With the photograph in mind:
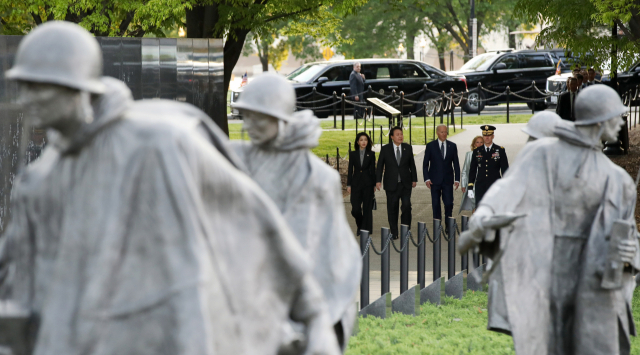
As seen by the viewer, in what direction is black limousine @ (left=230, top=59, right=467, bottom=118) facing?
to the viewer's left

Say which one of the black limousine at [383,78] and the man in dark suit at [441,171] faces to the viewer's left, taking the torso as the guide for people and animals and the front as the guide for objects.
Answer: the black limousine

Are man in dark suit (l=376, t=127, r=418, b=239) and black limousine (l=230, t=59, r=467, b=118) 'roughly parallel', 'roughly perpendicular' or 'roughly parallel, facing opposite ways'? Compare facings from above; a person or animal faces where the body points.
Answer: roughly perpendicular

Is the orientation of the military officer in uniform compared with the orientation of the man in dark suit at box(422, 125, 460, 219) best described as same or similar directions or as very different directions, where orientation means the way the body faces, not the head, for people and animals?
same or similar directions

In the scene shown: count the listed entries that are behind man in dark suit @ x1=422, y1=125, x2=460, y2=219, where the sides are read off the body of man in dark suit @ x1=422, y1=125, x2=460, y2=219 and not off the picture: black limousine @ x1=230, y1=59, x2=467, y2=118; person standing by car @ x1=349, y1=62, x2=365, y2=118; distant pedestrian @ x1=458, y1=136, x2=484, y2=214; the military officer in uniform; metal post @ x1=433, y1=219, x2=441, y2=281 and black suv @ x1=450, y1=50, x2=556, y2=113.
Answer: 3

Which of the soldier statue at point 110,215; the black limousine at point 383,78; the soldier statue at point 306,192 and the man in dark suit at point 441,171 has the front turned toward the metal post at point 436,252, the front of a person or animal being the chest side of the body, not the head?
the man in dark suit

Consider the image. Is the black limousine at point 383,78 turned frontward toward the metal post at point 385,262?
no

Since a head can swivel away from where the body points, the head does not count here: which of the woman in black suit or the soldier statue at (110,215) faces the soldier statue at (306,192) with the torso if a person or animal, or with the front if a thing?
the woman in black suit

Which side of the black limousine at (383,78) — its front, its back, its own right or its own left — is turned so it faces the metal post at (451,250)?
left

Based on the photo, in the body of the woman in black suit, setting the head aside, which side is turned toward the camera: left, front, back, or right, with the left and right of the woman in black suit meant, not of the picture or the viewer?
front

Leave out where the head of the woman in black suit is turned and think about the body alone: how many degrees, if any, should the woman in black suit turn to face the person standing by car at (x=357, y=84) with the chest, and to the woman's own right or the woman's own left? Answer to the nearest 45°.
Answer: approximately 180°

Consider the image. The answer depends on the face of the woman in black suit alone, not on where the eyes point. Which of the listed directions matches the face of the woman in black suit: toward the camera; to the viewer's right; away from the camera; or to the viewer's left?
toward the camera

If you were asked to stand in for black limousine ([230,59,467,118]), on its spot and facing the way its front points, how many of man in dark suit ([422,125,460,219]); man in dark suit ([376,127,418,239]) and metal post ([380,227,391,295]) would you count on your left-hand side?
3

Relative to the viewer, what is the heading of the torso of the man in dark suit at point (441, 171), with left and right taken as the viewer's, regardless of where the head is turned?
facing the viewer

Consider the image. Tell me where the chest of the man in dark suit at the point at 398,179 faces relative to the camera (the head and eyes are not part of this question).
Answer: toward the camera

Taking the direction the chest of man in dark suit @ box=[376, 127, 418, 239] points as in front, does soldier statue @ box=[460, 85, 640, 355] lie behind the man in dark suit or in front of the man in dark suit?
in front

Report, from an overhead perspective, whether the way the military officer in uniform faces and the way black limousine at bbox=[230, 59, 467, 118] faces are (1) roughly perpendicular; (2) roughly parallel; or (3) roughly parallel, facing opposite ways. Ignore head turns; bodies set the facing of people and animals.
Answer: roughly perpendicular

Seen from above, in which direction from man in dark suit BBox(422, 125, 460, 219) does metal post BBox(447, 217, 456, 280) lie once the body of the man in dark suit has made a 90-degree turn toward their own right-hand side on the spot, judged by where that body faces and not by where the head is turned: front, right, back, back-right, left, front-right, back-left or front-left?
left
